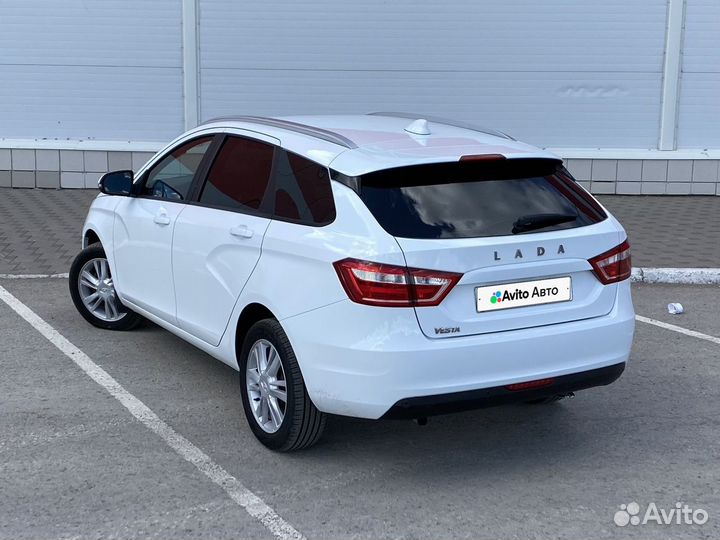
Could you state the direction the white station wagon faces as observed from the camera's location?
facing away from the viewer and to the left of the viewer
